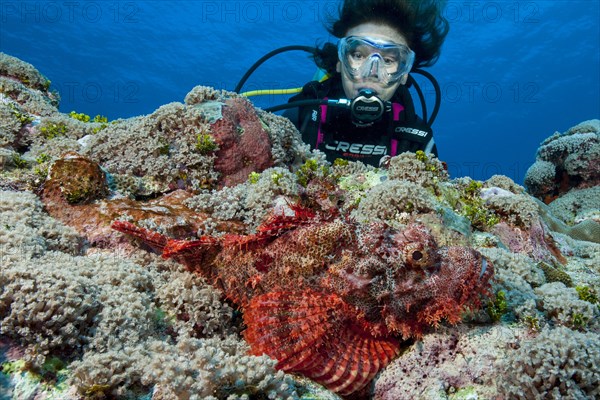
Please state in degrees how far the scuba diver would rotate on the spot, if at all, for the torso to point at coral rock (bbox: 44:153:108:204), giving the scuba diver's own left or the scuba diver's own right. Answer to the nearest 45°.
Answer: approximately 45° to the scuba diver's own right

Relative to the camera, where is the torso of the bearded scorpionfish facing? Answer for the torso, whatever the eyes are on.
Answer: to the viewer's right

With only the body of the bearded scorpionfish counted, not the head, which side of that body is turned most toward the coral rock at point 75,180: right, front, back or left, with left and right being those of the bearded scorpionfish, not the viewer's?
back

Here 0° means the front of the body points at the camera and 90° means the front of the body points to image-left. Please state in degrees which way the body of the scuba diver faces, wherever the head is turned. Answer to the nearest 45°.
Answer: approximately 0°

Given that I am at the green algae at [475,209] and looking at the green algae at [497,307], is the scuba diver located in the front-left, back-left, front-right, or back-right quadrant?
back-right

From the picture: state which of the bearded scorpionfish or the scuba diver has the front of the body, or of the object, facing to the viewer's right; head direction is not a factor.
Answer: the bearded scorpionfish

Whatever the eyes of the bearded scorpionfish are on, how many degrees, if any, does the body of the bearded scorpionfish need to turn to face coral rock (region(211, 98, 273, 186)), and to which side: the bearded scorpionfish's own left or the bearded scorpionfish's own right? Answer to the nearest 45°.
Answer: approximately 135° to the bearded scorpionfish's own left

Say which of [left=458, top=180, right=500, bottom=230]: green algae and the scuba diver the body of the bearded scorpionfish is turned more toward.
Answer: the green algae

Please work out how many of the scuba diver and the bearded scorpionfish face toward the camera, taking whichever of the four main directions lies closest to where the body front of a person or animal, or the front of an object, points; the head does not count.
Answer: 1

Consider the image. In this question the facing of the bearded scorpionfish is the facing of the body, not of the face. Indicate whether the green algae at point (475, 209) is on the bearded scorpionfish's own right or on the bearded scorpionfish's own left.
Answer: on the bearded scorpionfish's own left

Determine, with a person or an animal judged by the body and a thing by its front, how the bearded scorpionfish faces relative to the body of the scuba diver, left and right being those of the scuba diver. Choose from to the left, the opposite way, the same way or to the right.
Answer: to the left
